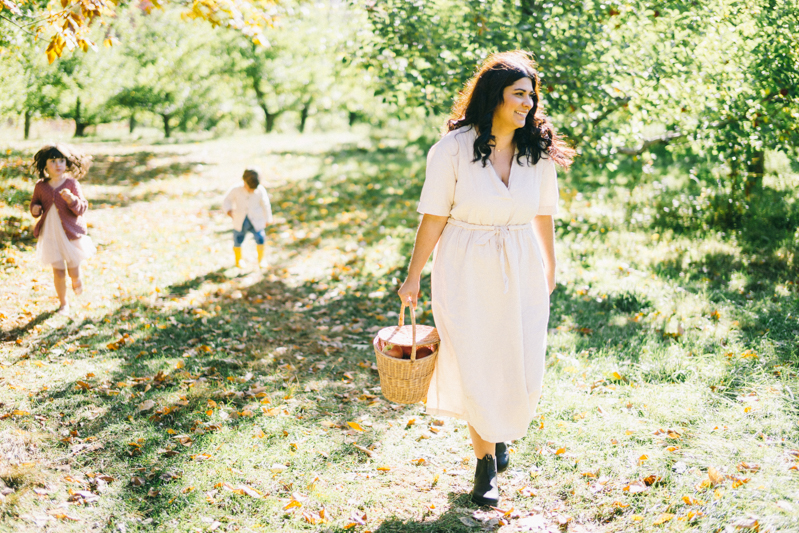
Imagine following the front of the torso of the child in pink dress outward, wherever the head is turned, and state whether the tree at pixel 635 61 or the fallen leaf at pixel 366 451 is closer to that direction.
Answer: the fallen leaf

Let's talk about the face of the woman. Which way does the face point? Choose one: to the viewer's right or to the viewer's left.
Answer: to the viewer's right

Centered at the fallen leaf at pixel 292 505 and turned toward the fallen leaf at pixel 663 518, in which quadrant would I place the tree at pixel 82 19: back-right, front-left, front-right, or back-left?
back-left

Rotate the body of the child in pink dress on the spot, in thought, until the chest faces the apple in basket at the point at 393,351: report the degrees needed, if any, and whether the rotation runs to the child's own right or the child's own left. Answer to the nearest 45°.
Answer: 0° — they already face it

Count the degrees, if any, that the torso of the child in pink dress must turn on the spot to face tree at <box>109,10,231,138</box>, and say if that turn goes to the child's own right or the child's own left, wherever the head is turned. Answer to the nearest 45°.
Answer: approximately 180°

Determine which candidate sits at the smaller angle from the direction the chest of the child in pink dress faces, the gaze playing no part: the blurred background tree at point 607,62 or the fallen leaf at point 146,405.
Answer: the fallen leaf

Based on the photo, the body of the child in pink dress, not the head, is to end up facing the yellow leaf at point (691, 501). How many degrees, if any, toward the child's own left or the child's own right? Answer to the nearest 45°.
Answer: approximately 45° to the child's own left

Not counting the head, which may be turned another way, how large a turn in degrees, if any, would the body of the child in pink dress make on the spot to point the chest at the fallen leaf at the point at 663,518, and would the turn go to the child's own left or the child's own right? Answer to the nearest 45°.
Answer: approximately 45° to the child's own left

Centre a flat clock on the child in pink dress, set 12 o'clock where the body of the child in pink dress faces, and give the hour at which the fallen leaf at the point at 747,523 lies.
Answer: The fallen leaf is roughly at 11 o'clock from the child in pink dress.

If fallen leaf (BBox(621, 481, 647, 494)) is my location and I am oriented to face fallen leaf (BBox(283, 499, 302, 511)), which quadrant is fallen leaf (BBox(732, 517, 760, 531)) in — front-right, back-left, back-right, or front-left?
back-left

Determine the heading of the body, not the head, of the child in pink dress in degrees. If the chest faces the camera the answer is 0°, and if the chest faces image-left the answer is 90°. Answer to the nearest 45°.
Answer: approximately 0°
